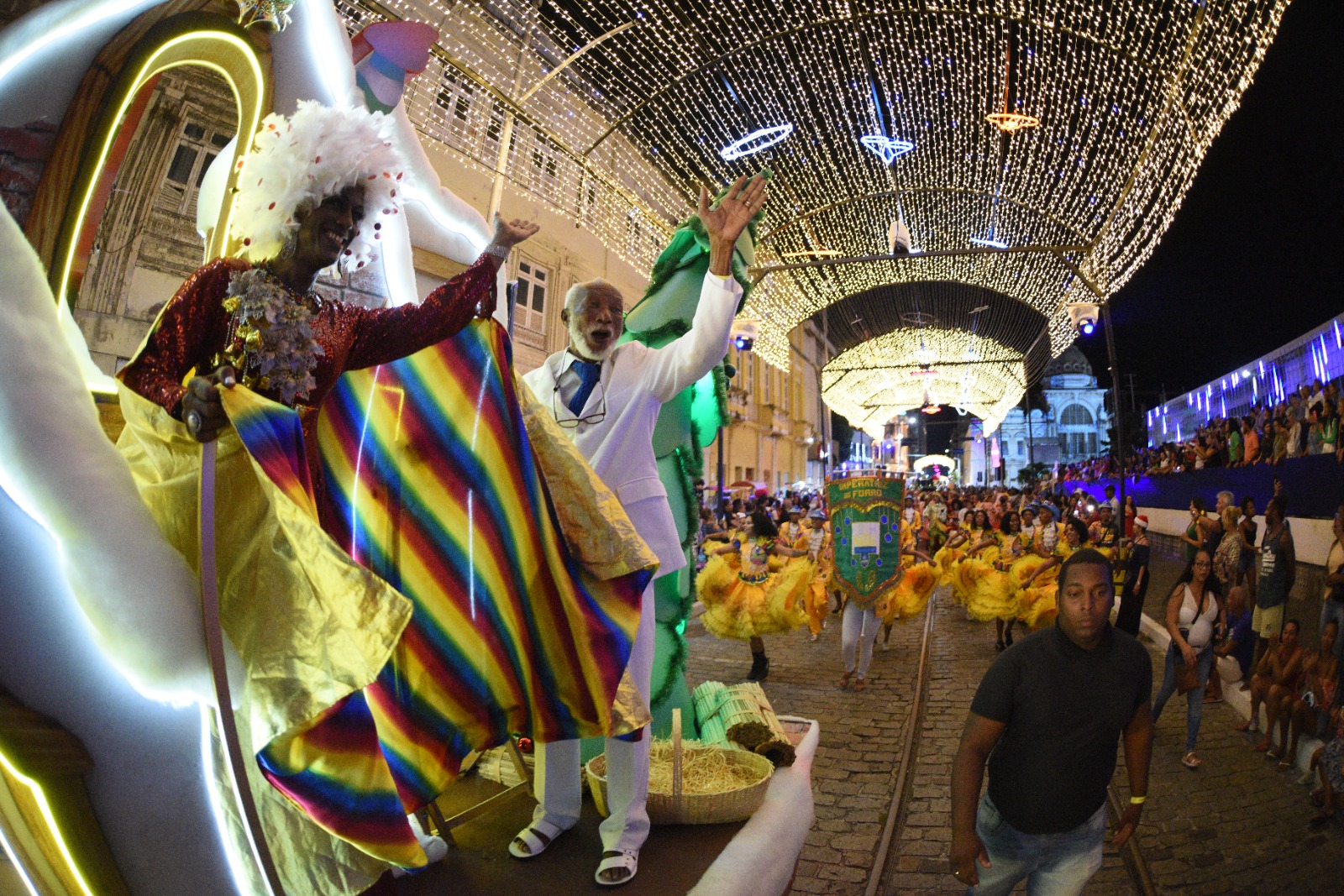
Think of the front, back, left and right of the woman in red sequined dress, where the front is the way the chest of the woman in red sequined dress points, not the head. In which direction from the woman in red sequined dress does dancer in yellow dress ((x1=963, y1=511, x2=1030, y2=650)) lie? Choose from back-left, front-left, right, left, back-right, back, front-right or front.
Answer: left

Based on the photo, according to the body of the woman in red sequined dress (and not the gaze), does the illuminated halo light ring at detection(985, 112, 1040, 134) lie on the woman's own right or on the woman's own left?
on the woman's own left

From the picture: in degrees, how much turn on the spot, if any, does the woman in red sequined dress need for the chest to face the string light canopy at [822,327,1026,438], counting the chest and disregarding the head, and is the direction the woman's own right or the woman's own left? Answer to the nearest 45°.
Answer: approximately 90° to the woman's own left

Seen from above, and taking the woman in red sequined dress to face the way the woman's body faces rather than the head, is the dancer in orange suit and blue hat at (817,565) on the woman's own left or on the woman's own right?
on the woman's own left

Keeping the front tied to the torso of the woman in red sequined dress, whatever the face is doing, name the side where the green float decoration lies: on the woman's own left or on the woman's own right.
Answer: on the woman's own left

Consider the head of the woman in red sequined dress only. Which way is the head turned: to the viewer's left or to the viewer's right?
to the viewer's right

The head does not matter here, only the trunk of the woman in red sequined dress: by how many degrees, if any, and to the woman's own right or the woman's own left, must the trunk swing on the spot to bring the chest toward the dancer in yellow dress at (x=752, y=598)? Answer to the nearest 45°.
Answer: approximately 90° to the woman's own left

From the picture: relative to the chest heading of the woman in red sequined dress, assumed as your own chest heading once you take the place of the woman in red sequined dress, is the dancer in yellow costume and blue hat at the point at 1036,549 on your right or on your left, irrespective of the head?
on your left

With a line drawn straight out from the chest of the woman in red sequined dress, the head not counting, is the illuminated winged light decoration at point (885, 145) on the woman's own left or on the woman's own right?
on the woman's own left

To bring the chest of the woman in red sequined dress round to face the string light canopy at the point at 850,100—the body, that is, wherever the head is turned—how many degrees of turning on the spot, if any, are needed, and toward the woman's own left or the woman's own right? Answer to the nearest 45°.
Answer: approximately 90° to the woman's own left

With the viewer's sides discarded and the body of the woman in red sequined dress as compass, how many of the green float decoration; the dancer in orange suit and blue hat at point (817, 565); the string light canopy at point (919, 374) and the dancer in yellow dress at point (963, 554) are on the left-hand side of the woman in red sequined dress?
4

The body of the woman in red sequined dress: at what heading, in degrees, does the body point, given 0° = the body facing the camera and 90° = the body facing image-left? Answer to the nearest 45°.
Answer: approximately 315°

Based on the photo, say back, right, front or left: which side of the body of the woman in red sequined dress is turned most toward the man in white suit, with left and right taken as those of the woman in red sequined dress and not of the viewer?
left
